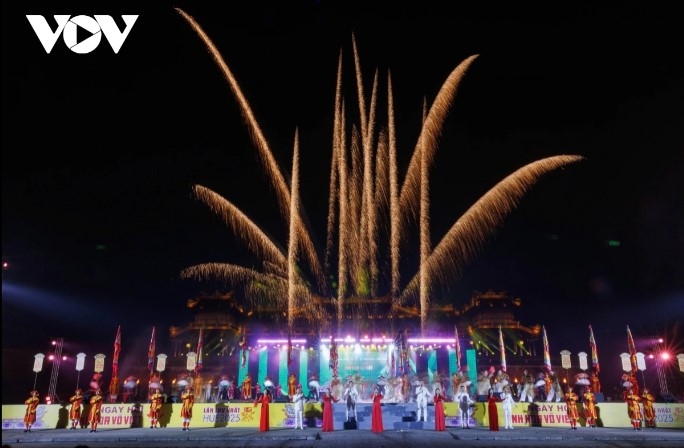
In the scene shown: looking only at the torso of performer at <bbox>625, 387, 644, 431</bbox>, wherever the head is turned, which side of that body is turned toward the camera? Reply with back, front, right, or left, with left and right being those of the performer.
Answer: front

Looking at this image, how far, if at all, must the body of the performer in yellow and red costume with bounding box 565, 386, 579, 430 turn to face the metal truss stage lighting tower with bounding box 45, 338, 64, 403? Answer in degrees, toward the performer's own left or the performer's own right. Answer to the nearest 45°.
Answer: approximately 90° to the performer's own right

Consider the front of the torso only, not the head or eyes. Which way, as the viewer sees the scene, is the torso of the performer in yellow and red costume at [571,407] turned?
toward the camera

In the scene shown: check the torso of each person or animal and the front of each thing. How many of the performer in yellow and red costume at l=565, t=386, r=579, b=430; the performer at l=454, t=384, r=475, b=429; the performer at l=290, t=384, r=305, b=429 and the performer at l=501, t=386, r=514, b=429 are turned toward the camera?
4

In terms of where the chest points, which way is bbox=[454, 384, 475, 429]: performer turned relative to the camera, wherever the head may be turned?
toward the camera

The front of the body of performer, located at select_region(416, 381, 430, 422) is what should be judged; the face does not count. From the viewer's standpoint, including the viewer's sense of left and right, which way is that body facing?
facing the viewer

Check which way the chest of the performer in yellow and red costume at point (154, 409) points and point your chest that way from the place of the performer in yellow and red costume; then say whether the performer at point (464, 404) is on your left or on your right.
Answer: on your left

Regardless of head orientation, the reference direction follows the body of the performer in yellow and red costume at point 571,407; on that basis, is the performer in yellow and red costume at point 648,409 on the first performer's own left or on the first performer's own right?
on the first performer's own left
